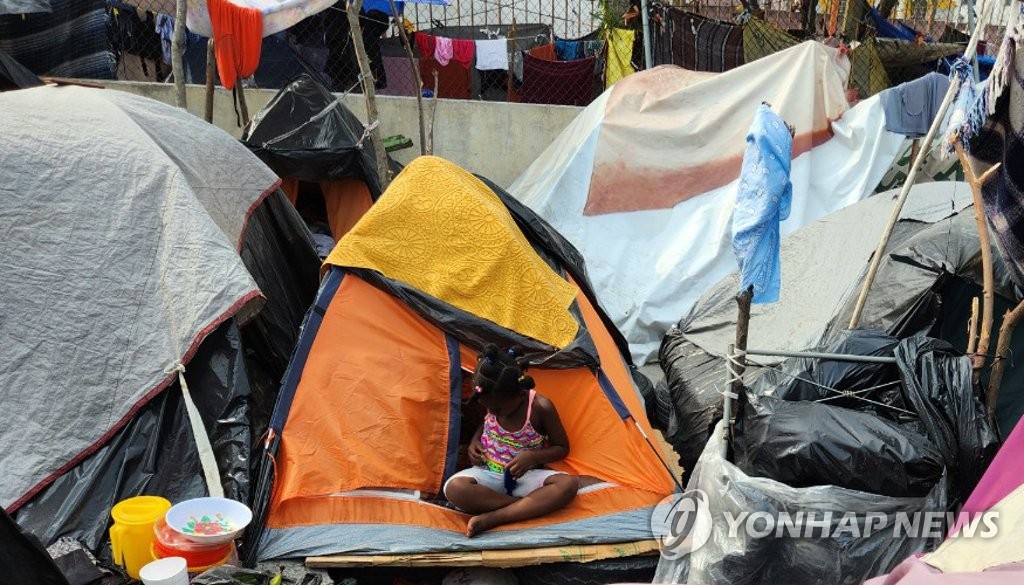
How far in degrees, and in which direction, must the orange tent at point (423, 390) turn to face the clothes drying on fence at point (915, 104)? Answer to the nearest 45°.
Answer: approximately 135° to its left

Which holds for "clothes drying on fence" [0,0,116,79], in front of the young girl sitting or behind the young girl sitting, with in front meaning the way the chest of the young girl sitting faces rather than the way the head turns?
behind

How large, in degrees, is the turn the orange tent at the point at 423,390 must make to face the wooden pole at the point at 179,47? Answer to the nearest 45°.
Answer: approximately 135° to its right

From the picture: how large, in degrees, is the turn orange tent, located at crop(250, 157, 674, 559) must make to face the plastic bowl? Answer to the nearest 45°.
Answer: approximately 45° to its right

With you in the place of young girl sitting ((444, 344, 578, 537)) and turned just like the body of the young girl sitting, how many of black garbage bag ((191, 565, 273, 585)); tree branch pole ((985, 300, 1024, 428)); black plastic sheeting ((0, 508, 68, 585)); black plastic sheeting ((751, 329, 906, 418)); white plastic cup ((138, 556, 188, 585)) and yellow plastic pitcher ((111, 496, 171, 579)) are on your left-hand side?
2

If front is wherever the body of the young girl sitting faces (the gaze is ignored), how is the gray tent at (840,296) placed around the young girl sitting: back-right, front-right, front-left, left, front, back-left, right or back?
back-left

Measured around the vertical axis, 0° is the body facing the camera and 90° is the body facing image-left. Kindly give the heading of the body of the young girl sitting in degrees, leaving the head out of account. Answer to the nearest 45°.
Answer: approximately 0°

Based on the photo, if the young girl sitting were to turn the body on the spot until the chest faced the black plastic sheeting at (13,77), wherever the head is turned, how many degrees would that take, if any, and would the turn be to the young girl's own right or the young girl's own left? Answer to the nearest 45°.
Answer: approximately 135° to the young girl's own right

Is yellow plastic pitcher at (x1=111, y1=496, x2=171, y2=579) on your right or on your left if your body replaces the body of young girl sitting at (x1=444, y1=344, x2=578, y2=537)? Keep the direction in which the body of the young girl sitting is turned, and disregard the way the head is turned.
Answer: on your right

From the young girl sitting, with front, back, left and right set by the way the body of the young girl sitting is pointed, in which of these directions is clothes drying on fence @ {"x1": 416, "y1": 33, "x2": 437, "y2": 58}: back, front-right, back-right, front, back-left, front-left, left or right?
back

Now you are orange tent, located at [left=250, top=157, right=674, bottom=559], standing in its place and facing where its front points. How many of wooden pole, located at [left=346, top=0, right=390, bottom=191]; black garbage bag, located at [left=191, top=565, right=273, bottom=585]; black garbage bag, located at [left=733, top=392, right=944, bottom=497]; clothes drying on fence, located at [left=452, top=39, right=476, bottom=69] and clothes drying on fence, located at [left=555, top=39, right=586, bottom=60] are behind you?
3

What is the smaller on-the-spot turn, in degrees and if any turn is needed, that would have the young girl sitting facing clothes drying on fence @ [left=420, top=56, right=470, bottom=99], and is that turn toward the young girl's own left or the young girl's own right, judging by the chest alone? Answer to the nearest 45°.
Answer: approximately 180°
